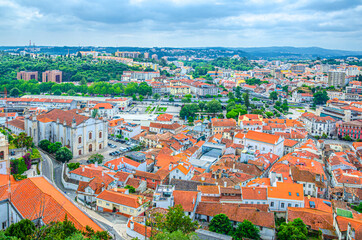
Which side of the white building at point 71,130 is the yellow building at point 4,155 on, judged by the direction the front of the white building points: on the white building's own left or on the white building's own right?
on the white building's own right

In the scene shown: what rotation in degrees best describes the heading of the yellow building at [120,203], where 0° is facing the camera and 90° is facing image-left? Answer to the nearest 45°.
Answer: approximately 45°

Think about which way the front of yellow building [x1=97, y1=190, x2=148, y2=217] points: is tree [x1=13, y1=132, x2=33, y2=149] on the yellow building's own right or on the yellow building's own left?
on the yellow building's own right

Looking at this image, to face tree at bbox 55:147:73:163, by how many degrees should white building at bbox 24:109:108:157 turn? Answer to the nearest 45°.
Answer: approximately 45° to its right

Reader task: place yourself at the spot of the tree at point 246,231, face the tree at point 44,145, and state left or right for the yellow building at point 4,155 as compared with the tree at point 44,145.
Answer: left

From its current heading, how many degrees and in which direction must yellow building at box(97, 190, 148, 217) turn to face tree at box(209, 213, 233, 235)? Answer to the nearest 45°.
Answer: approximately 90° to its left

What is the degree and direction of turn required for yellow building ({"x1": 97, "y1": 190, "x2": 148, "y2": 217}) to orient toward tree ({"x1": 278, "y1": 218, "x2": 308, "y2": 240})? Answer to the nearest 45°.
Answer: approximately 90° to its left

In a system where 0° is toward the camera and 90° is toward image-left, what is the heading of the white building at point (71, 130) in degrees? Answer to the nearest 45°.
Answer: approximately 315°
